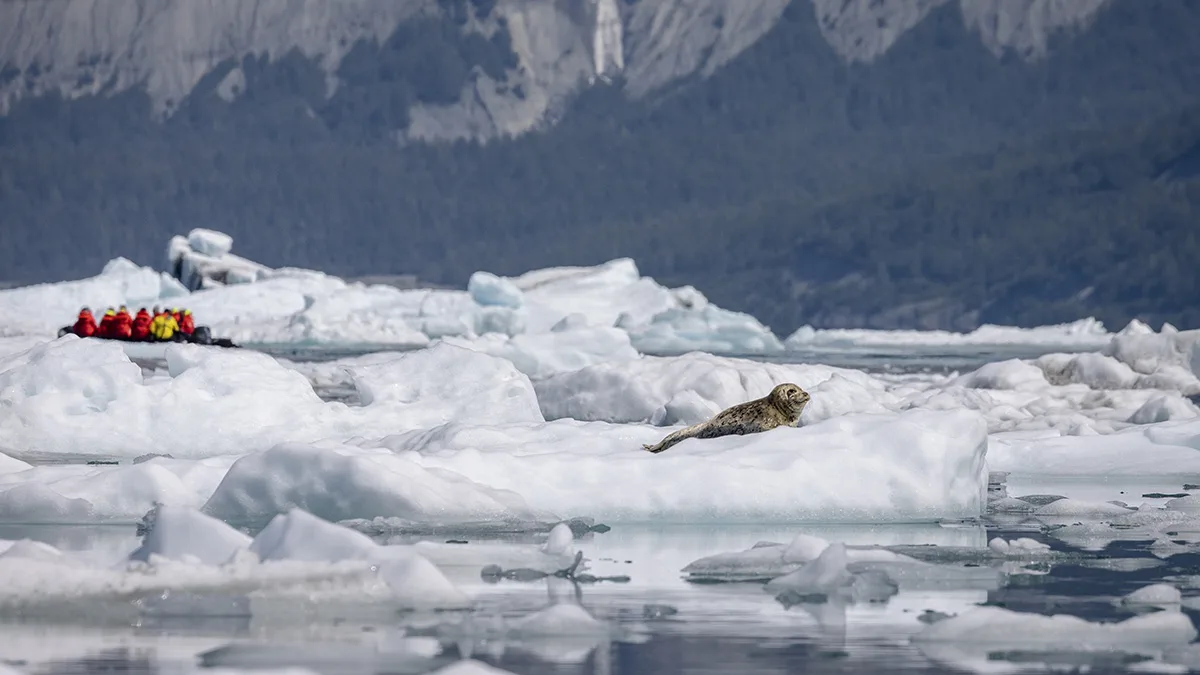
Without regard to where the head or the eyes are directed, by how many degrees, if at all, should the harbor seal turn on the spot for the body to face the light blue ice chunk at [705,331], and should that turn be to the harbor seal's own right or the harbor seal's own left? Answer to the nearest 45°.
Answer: approximately 90° to the harbor seal's own left

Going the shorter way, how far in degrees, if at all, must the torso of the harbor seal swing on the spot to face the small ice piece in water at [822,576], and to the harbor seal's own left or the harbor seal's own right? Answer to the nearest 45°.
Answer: approximately 90° to the harbor seal's own right

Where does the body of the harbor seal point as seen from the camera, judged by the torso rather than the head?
to the viewer's right

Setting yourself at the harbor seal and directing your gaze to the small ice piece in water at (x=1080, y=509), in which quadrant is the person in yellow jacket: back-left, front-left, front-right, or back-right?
back-left

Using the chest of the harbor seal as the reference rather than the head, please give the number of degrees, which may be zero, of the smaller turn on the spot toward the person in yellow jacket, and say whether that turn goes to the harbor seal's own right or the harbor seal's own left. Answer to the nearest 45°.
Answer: approximately 135° to the harbor seal's own left

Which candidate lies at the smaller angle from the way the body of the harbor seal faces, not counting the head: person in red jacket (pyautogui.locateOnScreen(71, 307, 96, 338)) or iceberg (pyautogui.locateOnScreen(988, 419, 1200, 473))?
the iceberg

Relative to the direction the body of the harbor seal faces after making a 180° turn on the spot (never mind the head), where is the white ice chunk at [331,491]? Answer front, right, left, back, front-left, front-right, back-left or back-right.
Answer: front-left
